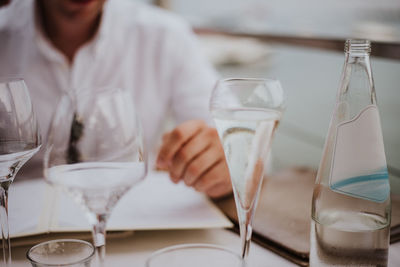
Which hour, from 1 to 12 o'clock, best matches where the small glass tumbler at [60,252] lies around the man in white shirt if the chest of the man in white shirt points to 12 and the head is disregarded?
The small glass tumbler is roughly at 12 o'clock from the man in white shirt.

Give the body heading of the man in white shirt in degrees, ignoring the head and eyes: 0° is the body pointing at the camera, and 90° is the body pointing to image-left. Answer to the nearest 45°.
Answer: approximately 0°

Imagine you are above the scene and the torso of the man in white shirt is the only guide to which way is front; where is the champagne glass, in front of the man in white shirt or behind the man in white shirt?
in front

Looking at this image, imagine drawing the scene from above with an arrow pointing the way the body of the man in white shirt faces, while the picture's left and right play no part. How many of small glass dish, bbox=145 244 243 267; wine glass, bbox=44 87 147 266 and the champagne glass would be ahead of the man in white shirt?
3

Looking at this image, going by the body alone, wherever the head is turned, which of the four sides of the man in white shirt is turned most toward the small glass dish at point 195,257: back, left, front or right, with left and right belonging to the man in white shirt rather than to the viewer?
front

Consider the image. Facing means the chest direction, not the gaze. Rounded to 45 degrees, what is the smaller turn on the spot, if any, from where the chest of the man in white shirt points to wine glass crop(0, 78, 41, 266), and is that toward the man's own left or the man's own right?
0° — they already face it

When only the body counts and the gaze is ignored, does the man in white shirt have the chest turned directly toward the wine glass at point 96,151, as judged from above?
yes
